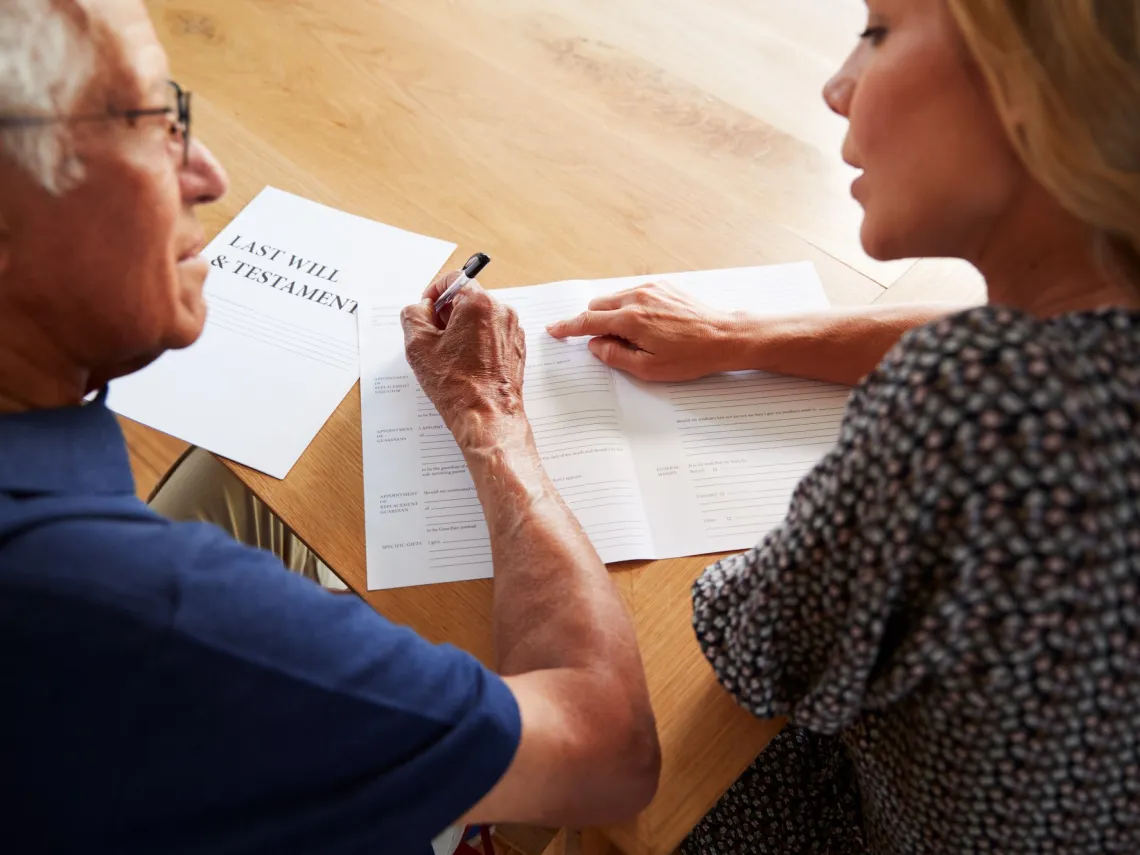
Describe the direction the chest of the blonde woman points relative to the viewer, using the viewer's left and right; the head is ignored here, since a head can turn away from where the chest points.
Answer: facing away from the viewer and to the left of the viewer

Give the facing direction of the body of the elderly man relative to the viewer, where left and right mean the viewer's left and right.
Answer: facing away from the viewer and to the right of the viewer
